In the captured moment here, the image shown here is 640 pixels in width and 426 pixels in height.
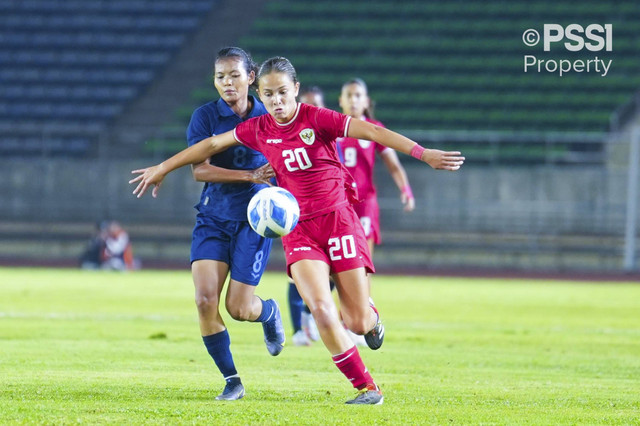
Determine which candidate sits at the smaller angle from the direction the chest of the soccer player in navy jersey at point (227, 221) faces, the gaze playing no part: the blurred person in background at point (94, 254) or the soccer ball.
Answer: the soccer ball

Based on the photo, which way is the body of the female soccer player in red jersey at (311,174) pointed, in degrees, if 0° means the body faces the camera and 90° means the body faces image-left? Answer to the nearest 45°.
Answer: approximately 0°

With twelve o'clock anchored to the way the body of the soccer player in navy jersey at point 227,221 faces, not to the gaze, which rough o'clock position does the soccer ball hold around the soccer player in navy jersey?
The soccer ball is roughly at 11 o'clock from the soccer player in navy jersey.

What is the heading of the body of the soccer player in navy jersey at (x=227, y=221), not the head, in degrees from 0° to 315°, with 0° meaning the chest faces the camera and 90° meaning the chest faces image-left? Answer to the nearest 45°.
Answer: approximately 0°

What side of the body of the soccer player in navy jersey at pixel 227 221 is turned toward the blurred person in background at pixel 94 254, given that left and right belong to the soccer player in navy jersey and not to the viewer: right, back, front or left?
back

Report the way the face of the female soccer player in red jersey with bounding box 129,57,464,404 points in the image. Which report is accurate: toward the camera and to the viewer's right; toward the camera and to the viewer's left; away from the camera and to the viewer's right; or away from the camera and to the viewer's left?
toward the camera and to the viewer's left

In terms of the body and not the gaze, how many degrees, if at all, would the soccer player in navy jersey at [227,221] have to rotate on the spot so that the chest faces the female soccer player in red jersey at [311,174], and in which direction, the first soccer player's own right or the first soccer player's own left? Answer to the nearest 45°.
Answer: approximately 45° to the first soccer player's own left

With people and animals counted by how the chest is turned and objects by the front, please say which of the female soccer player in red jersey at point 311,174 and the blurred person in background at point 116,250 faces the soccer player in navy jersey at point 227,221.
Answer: the blurred person in background
